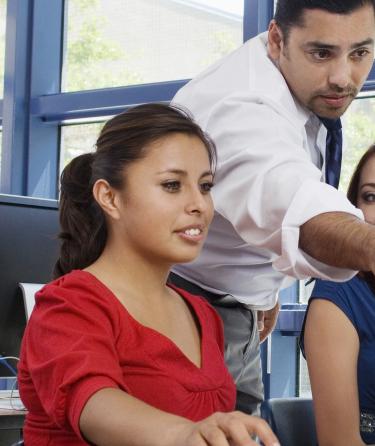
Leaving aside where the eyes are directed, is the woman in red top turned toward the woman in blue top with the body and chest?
no

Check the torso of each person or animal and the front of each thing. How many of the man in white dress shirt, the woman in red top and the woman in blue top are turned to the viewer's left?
0

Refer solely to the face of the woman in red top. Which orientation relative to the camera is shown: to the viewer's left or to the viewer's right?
to the viewer's right

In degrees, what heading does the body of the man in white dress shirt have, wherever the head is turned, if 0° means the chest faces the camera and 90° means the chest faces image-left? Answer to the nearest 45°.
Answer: approximately 315°

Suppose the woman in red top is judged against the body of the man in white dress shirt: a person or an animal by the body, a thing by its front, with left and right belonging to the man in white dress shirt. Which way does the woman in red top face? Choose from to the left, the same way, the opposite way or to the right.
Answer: the same way

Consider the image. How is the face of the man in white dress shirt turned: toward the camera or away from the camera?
toward the camera

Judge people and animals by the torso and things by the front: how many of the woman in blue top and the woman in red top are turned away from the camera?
0

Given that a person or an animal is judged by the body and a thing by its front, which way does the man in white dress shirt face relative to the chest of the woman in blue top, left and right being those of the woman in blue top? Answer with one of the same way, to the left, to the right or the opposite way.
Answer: the same way

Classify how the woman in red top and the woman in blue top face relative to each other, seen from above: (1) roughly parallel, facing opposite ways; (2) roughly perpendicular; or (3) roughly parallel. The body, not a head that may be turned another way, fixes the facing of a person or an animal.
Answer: roughly parallel

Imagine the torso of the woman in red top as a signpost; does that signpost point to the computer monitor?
no
